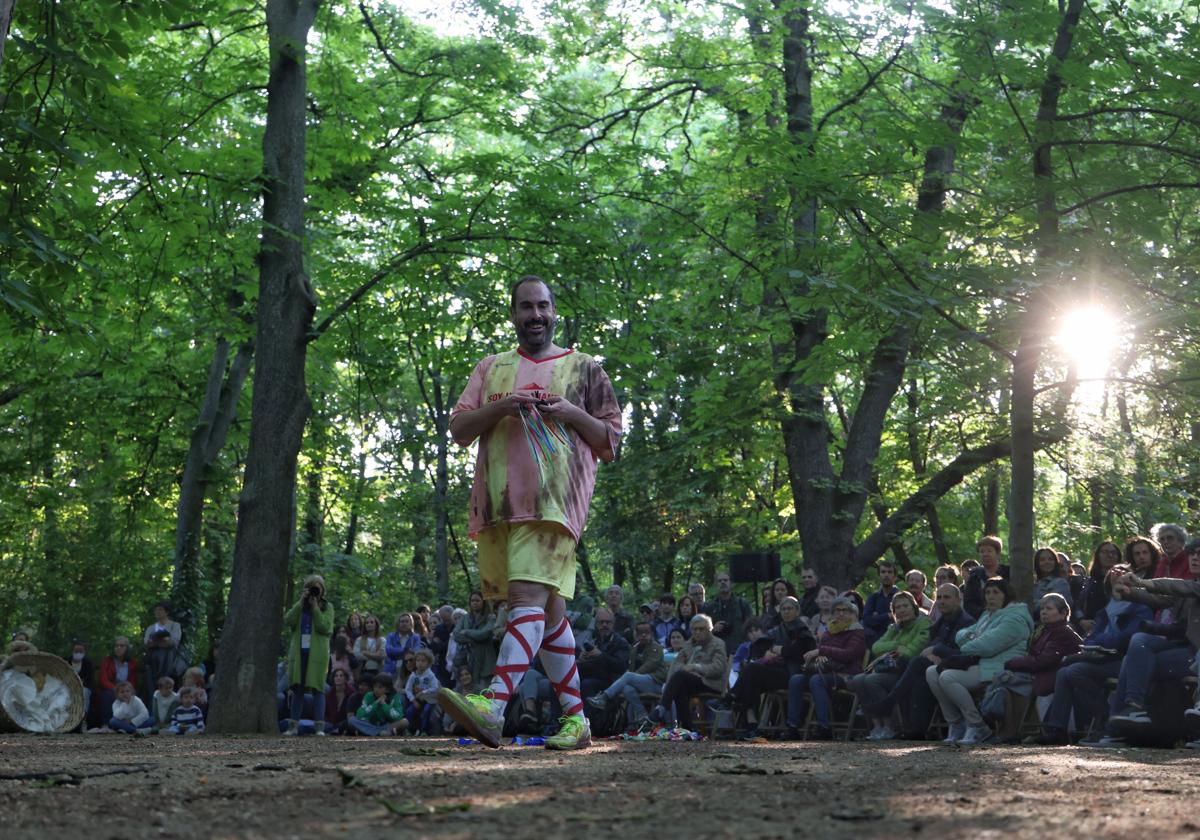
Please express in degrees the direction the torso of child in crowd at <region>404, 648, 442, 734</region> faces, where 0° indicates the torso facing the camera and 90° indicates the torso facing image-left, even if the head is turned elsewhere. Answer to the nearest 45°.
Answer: approximately 0°

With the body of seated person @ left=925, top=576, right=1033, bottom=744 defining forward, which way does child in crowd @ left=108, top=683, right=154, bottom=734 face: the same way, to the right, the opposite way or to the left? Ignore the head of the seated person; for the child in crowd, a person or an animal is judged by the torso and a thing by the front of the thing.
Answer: to the left

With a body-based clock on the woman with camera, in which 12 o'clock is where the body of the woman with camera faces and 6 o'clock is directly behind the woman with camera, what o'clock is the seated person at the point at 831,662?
The seated person is roughly at 10 o'clock from the woman with camera.

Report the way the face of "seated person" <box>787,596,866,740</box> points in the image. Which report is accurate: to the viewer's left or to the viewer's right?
to the viewer's left

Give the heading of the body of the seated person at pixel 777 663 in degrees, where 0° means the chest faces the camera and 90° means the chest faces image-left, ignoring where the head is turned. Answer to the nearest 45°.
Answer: approximately 45°

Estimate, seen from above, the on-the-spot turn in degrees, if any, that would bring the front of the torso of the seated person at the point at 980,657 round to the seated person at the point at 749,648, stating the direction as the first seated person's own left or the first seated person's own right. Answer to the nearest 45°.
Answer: approximately 90° to the first seated person's own right

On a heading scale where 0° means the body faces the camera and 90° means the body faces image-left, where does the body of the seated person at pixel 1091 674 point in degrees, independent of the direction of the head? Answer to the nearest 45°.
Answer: approximately 45°

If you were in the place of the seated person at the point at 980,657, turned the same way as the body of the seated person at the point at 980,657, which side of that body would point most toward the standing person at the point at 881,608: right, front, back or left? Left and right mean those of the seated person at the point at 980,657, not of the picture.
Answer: right

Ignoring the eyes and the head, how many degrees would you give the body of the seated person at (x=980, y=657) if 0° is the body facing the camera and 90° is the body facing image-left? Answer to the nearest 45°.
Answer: approximately 45°

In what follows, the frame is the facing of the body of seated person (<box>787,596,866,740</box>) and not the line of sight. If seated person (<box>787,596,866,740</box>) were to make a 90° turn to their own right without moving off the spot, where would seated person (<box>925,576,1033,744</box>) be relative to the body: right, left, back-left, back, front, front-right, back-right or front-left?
back

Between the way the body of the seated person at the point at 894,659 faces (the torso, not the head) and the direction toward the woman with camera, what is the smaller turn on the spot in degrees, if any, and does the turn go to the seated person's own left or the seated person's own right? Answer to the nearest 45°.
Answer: approximately 45° to the seated person's own right

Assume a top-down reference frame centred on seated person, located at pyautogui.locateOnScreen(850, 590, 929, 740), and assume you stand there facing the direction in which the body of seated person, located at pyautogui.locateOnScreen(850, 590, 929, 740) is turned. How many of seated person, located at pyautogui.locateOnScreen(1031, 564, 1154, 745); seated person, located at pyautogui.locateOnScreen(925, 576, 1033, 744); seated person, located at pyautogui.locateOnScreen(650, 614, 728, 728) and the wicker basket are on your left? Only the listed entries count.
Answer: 2

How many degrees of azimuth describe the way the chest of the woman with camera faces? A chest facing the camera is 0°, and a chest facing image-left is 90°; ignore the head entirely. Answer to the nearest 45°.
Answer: approximately 0°

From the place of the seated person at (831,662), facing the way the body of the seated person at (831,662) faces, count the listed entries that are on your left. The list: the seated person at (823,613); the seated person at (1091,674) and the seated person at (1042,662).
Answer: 2

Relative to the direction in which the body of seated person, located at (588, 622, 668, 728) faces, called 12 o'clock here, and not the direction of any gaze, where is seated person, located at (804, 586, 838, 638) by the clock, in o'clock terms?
seated person, located at (804, 586, 838, 638) is roughly at 8 o'clock from seated person, located at (588, 622, 668, 728).

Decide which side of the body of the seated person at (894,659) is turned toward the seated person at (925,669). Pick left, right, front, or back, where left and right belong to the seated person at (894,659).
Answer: left
